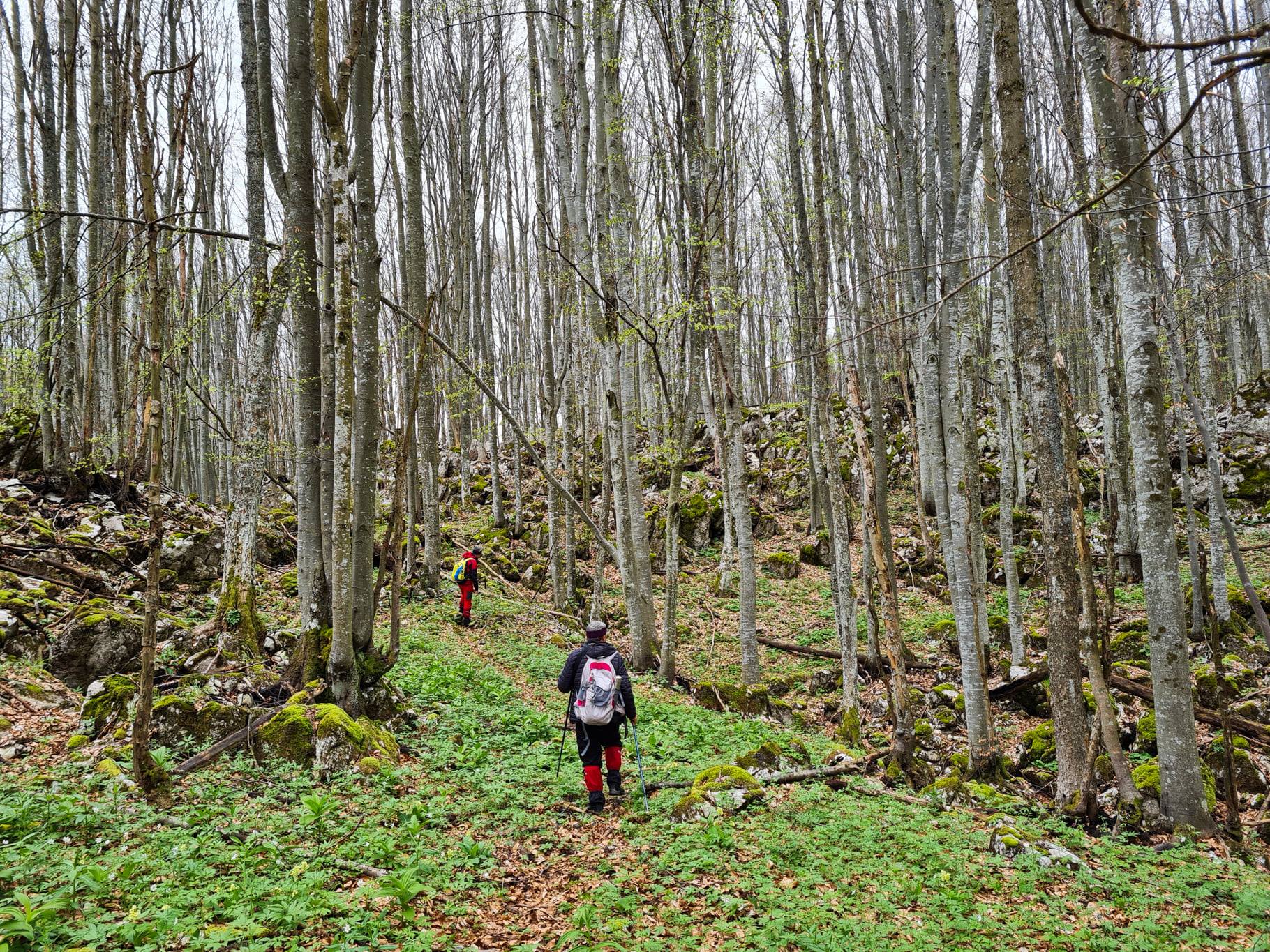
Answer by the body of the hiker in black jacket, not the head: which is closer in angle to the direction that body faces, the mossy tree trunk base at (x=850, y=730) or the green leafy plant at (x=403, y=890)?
the mossy tree trunk base

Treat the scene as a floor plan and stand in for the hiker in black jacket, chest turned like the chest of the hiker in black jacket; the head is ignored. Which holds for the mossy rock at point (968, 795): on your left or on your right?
on your right

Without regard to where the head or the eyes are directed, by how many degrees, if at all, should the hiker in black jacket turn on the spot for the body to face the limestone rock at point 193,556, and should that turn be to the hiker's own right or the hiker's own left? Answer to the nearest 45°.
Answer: approximately 45° to the hiker's own left

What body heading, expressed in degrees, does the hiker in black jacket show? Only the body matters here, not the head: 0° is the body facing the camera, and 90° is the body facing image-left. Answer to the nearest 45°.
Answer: approximately 180°

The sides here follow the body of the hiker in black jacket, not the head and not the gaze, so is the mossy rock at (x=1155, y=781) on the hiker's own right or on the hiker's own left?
on the hiker's own right

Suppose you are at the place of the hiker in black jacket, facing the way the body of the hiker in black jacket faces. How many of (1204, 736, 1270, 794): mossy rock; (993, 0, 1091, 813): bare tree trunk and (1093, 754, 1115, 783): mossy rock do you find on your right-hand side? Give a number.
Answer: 3

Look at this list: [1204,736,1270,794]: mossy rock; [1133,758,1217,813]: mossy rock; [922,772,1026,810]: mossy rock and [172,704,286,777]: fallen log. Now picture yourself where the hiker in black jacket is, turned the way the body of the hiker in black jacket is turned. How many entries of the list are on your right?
3

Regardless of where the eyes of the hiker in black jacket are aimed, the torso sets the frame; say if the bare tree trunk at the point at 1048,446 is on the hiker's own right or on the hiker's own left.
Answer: on the hiker's own right

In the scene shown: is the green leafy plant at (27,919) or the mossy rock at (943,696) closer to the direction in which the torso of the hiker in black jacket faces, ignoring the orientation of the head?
the mossy rock

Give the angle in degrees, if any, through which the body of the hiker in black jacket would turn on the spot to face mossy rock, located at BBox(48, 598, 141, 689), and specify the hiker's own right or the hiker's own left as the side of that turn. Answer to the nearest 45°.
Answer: approximately 90° to the hiker's own left

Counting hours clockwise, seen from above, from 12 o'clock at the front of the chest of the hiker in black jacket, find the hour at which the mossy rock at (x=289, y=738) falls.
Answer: The mossy rock is roughly at 9 o'clock from the hiker in black jacket.
